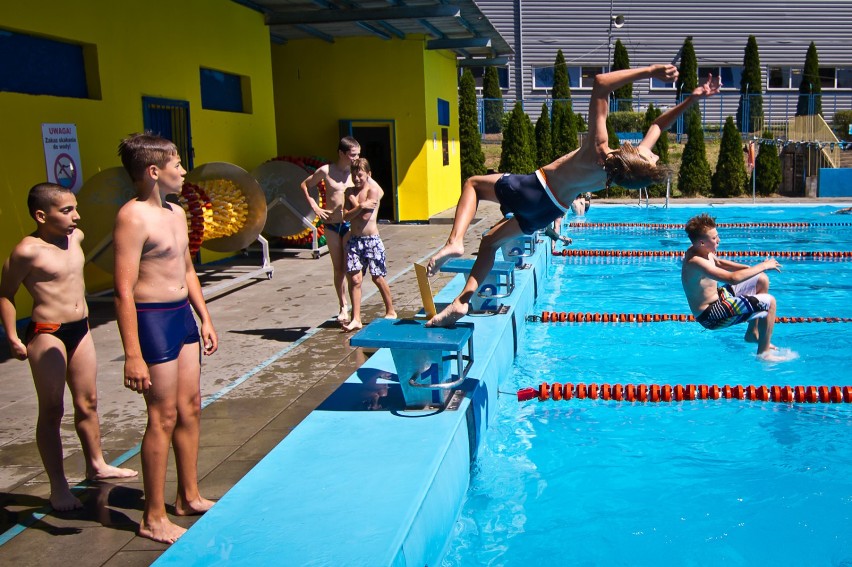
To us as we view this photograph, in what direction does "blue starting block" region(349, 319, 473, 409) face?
facing to the right of the viewer

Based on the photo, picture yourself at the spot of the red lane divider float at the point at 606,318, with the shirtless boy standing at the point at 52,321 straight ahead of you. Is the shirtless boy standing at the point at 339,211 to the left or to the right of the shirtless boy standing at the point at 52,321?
right

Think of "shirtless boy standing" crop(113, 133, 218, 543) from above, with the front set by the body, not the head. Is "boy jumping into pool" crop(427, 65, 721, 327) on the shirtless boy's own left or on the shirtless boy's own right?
on the shirtless boy's own left

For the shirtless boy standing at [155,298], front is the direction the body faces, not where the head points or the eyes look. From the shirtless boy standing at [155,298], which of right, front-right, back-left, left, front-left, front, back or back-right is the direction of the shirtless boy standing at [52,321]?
back

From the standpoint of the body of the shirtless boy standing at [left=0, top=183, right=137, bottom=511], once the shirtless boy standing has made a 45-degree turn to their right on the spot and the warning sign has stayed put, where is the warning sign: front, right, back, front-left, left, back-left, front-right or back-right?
back

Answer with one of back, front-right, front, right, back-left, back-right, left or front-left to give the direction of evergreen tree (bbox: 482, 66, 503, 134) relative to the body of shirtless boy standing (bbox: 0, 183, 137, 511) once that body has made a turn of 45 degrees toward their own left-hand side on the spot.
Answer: front-left

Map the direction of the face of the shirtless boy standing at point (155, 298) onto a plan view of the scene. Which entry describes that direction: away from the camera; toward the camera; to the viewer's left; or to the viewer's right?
to the viewer's right

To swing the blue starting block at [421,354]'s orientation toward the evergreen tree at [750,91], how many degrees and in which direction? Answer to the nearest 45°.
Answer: approximately 45° to its left
